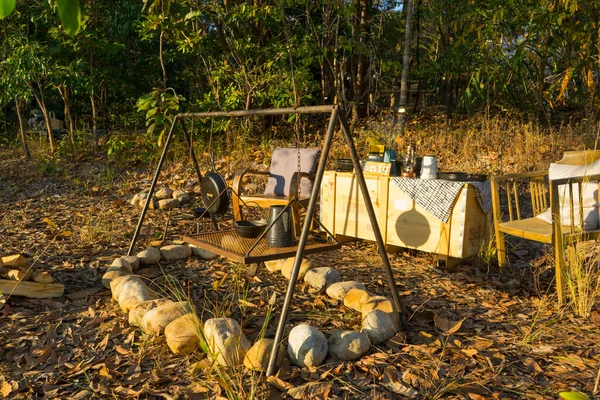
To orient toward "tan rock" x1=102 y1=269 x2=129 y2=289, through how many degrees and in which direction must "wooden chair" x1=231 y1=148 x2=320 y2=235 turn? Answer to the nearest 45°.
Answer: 0° — it already faces it

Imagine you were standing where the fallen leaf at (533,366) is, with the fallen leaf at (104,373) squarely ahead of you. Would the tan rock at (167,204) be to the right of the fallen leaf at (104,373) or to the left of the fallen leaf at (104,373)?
right

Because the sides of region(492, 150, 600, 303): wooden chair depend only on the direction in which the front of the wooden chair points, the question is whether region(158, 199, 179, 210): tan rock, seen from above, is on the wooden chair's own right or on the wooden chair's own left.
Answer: on the wooden chair's own right

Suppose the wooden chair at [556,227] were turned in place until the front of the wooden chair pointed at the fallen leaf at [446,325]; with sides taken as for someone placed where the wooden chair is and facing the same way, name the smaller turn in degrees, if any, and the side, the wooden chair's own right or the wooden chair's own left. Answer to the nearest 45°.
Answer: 0° — it already faces it

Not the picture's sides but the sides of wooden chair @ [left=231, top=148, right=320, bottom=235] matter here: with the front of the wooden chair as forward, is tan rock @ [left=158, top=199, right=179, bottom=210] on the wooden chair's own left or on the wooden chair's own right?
on the wooden chair's own right
